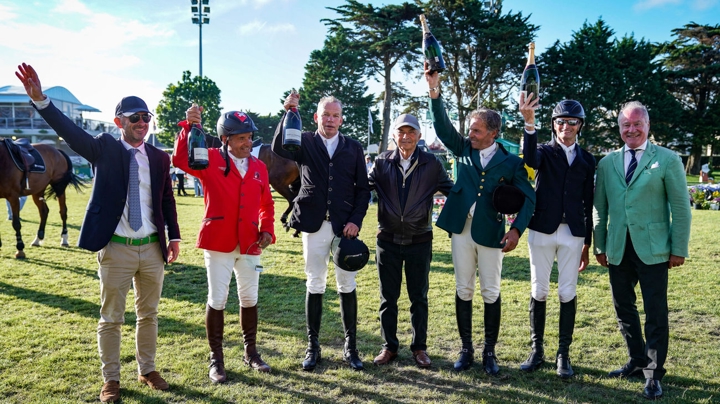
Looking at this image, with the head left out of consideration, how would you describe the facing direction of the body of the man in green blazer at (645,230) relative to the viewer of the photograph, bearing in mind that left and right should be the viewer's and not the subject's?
facing the viewer and to the left of the viewer

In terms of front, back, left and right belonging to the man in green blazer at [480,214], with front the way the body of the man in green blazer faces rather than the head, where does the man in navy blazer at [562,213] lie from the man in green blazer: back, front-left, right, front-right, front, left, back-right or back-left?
left

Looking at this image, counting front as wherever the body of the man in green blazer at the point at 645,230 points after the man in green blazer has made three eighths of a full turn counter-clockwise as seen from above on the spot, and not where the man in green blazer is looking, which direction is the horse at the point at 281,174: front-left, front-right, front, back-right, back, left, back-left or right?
back-left

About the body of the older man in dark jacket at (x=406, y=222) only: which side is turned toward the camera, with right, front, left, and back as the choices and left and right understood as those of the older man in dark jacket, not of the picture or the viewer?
front

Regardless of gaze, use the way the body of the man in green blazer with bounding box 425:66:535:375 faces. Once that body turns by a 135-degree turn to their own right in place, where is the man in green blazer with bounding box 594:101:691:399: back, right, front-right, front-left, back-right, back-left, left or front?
back-right

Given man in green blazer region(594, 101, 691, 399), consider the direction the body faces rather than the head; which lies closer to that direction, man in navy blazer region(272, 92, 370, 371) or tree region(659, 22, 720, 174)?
the man in navy blazer

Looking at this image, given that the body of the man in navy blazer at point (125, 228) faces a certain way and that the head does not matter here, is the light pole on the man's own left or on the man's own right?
on the man's own left

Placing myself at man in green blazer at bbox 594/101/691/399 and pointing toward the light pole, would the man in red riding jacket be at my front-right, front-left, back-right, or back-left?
front-left

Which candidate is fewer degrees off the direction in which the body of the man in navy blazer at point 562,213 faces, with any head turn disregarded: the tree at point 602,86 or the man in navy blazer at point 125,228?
the man in navy blazer

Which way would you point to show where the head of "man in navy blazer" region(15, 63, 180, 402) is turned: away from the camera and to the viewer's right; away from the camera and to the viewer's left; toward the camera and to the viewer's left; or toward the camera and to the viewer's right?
toward the camera and to the viewer's right

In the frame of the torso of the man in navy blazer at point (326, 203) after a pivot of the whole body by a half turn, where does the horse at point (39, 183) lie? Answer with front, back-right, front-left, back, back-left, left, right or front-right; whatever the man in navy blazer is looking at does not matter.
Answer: front-left

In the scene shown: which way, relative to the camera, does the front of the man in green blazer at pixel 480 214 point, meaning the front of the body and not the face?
toward the camera

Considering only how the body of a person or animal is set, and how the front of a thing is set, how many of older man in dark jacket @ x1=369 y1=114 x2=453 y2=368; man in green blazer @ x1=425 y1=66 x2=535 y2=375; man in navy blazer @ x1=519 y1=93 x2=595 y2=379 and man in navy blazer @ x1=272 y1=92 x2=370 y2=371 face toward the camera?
4
